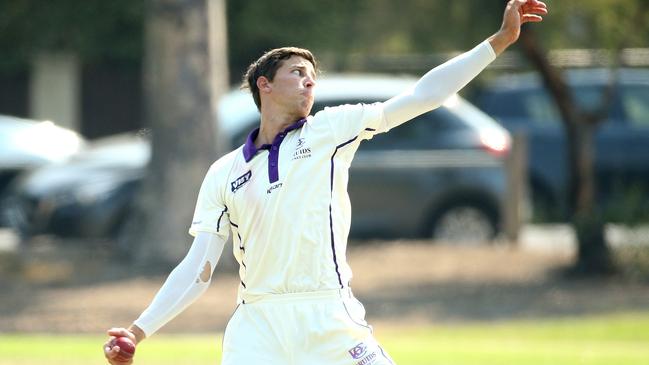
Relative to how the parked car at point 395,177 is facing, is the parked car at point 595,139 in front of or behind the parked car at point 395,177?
behind

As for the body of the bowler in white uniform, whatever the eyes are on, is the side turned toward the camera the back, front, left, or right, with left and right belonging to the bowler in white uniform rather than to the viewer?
front

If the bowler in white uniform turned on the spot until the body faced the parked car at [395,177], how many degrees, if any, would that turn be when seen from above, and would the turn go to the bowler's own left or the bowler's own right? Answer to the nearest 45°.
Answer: approximately 180°

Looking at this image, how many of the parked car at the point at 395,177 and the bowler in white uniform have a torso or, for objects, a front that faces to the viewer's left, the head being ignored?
1

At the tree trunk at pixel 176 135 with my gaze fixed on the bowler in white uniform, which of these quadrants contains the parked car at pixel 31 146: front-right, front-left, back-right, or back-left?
back-right

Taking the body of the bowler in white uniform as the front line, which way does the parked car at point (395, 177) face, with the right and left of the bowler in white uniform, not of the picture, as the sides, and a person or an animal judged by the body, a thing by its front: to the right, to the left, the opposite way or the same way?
to the right

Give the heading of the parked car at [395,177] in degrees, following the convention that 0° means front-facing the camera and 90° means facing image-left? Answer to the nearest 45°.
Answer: approximately 90°

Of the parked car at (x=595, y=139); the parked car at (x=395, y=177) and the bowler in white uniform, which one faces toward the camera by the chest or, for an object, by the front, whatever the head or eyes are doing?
the bowler in white uniform
